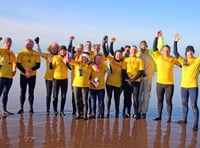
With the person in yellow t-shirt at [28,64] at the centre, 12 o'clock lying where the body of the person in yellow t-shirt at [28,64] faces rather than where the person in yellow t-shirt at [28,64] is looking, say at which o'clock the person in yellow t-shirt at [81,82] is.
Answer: the person in yellow t-shirt at [81,82] is roughly at 10 o'clock from the person in yellow t-shirt at [28,64].

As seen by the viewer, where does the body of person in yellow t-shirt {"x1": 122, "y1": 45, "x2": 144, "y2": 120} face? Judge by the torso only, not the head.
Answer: toward the camera

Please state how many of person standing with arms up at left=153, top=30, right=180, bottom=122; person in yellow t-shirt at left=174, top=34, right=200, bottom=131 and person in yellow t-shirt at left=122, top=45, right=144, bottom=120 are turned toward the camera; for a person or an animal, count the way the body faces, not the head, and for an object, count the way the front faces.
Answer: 3

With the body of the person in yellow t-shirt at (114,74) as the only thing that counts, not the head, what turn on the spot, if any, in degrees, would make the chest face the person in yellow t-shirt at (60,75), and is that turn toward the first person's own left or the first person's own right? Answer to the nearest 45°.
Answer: approximately 90° to the first person's own right

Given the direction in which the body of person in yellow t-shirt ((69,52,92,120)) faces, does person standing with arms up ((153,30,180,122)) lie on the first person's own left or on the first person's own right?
on the first person's own left

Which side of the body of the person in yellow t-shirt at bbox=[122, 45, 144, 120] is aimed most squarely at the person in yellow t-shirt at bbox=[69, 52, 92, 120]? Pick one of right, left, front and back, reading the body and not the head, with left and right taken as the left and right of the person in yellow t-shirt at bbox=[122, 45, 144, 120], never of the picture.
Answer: right

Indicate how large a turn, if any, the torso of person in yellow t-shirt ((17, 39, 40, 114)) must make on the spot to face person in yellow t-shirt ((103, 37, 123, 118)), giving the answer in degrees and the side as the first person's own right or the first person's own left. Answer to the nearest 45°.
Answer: approximately 90° to the first person's own left

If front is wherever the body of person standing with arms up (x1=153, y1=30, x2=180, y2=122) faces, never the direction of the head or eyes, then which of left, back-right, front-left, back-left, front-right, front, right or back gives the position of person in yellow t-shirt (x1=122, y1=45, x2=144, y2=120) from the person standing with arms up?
right

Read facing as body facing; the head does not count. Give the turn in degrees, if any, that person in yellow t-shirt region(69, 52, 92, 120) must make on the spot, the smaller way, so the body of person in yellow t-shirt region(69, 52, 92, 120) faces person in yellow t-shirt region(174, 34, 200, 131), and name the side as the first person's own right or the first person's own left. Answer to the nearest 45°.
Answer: approximately 90° to the first person's own left

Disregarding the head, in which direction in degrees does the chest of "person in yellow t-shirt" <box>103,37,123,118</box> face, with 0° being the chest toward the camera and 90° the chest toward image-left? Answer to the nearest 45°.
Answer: approximately 0°

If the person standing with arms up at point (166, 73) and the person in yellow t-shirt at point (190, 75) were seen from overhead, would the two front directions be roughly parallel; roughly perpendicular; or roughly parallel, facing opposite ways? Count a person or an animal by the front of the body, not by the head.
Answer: roughly parallel

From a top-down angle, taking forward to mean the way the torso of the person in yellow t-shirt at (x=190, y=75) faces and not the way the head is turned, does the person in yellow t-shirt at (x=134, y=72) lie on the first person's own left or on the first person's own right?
on the first person's own right

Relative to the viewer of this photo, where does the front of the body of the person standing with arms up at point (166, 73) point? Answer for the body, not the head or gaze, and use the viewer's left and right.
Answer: facing the viewer
